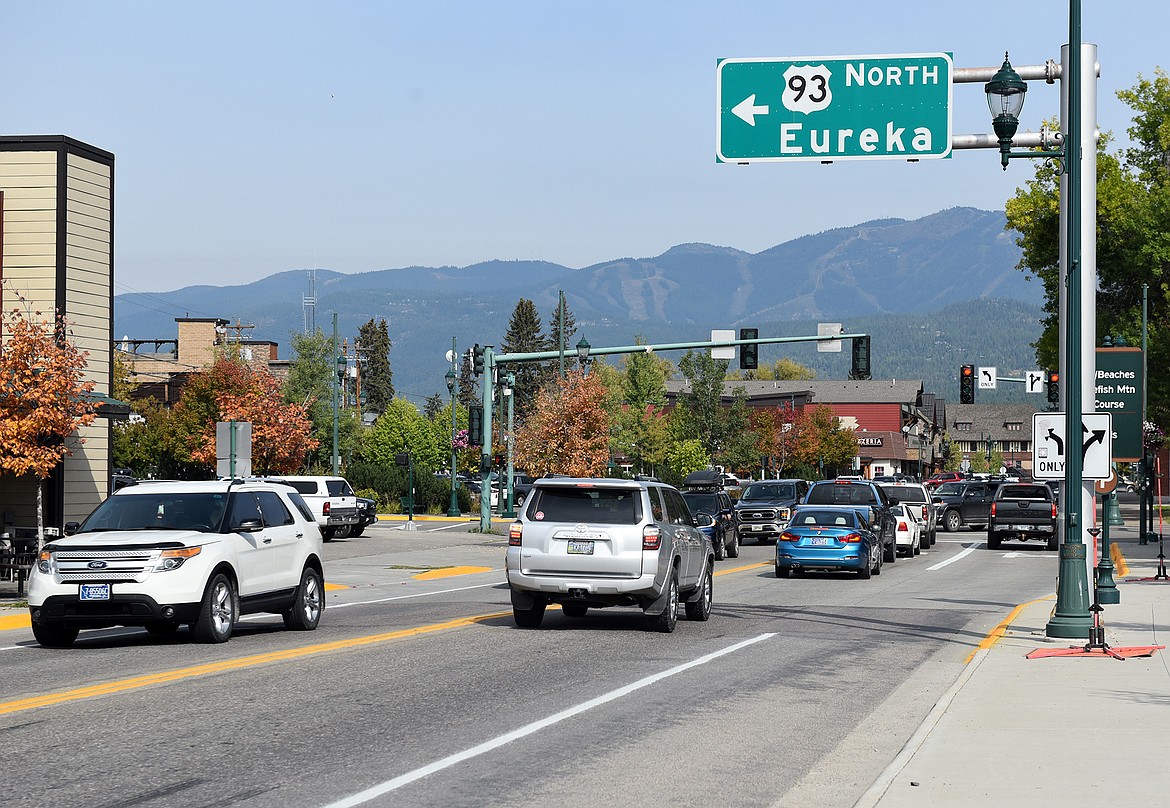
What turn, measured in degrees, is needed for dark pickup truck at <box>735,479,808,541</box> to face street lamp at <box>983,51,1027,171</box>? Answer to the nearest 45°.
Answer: approximately 45° to its left

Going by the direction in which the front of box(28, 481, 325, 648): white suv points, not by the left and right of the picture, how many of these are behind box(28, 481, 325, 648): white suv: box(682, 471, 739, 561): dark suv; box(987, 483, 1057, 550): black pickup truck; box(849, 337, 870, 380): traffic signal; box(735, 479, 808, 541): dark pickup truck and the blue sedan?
5

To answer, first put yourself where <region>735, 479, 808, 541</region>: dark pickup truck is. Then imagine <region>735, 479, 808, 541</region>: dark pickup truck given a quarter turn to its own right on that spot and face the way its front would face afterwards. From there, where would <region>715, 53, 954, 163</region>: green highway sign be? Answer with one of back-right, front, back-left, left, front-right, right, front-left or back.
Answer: back-left

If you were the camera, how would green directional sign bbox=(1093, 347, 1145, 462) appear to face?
facing the viewer

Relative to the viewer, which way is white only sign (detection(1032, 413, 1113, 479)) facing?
toward the camera

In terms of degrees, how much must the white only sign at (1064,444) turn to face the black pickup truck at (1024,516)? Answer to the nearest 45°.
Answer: approximately 180°

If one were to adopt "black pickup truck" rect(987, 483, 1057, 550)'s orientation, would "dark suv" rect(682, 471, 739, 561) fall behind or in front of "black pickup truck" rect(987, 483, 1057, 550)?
behind

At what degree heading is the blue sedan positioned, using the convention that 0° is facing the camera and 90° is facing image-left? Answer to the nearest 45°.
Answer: approximately 180°

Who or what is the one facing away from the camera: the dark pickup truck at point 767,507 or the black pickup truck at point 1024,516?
the black pickup truck
